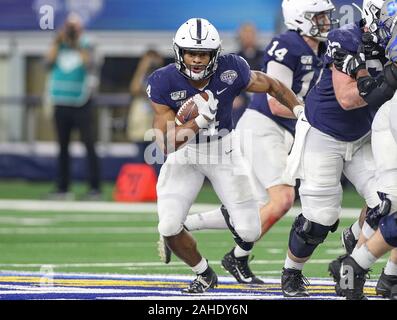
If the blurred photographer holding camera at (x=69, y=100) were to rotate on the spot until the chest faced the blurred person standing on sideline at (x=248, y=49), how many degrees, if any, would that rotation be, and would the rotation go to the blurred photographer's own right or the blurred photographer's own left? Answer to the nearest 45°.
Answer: approximately 90° to the blurred photographer's own left

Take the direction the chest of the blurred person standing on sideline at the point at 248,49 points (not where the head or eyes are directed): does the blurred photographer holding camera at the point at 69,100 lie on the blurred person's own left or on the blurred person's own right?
on the blurred person's own right

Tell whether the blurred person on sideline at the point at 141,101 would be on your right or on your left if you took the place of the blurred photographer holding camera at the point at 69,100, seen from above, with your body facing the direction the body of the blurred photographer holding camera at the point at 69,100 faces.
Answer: on your left

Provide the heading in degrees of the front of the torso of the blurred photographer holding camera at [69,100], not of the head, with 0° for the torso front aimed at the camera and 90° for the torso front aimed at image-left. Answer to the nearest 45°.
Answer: approximately 0°
